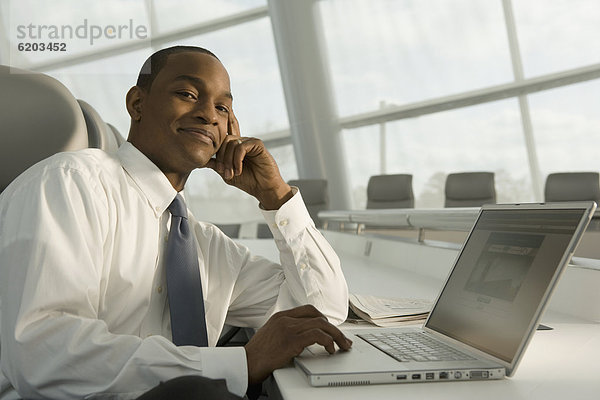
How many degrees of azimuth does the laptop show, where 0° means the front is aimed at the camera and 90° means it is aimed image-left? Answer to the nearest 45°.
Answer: approximately 90°

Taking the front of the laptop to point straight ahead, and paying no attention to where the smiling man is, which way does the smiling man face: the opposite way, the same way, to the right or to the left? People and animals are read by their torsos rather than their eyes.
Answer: the opposite way

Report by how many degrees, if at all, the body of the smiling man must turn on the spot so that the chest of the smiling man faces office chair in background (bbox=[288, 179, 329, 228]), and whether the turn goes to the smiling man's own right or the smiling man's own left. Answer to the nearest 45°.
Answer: approximately 135° to the smiling man's own left

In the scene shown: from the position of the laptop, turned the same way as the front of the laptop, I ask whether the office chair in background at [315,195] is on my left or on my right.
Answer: on my right

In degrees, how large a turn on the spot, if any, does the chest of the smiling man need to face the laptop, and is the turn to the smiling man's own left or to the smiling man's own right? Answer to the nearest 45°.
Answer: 0° — they already face it

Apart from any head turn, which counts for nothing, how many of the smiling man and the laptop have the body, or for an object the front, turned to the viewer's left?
1

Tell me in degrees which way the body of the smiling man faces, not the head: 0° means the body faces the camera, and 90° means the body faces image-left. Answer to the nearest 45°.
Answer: approximately 315°

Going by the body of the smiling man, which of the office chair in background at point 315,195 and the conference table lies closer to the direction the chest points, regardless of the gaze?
the conference table
